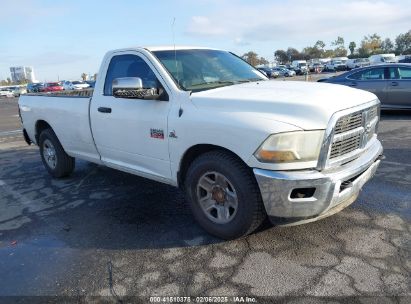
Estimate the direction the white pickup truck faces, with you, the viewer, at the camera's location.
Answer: facing the viewer and to the right of the viewer

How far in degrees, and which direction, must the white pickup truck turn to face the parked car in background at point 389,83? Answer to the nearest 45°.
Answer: approximately 90° to its left

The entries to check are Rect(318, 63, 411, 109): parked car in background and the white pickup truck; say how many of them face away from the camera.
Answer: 0
